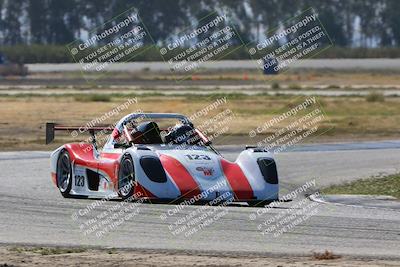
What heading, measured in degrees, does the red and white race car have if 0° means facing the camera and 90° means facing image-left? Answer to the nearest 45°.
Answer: approximately 315°
